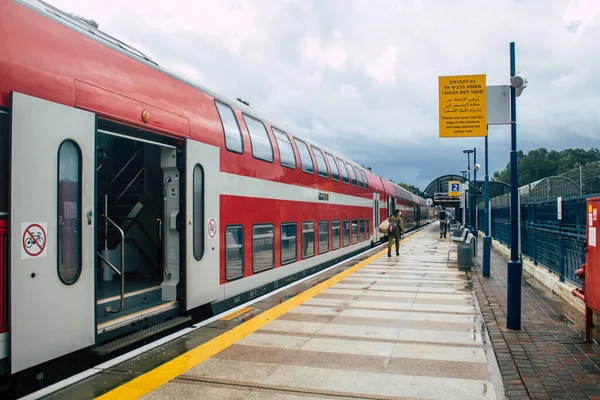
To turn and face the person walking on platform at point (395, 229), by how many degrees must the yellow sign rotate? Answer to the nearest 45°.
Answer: approximately 180°

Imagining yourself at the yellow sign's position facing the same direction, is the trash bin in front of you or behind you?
behind

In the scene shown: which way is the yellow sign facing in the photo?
toward the camera

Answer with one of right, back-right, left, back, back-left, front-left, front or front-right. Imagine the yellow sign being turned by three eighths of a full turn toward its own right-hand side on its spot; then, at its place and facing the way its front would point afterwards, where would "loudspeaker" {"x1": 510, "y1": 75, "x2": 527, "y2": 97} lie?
back

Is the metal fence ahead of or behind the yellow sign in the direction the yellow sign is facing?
behind
